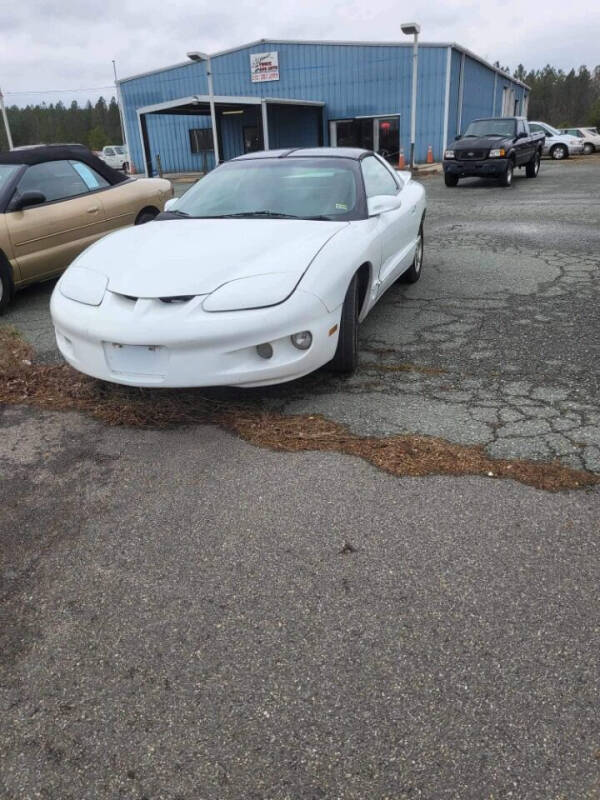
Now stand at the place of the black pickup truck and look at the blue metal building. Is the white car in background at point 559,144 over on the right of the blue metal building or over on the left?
right

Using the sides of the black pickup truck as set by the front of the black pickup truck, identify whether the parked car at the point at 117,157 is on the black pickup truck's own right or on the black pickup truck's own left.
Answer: on the black pickup truck's own right

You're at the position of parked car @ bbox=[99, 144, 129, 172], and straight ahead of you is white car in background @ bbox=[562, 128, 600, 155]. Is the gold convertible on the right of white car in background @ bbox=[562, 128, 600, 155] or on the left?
right

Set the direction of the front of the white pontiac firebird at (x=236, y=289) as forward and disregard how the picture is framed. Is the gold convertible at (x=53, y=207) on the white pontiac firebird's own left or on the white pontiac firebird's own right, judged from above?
on the white pontiac firebird's own right

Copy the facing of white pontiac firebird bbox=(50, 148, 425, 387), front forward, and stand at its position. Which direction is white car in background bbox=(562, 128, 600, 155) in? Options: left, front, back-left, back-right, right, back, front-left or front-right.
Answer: back

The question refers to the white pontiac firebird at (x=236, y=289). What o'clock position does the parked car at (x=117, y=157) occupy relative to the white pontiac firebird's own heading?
The parked car is roughly at 4 o'clock from the white pontiac firebird.

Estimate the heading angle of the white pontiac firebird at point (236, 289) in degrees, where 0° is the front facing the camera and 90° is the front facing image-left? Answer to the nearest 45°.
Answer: approximately 45°

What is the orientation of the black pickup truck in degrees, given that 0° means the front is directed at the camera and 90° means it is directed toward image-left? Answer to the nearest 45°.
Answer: approximately 45°

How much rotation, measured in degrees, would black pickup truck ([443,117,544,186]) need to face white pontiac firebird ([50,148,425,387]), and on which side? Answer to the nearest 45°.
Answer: approximately 45° to its left
